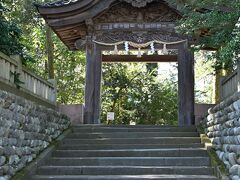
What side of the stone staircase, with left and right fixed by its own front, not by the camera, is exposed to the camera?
front

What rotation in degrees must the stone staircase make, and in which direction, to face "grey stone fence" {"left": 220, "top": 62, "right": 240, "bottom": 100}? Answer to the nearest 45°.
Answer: approximately 90° to its left

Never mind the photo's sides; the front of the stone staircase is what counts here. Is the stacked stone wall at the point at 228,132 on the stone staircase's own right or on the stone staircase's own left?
on the stone staircase's own left
